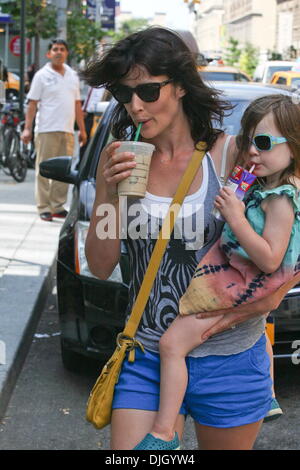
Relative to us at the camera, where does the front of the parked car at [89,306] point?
facing the viewer

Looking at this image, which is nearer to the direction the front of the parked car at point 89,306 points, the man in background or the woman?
the woman

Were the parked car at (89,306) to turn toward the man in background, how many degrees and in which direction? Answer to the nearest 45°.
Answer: approximately 180°

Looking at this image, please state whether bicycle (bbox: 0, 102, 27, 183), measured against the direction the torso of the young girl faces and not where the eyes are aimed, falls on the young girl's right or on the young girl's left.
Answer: on the young girl's right

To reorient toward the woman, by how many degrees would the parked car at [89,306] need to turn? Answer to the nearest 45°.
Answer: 0° — it already faces them

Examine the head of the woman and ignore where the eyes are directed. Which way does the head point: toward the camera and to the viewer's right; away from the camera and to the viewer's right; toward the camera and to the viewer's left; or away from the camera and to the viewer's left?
toward the camera and to the viewer's left

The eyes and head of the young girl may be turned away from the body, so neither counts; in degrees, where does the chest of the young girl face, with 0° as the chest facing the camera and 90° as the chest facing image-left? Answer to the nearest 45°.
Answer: approximately 90°

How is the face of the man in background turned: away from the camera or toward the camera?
toward the camera
